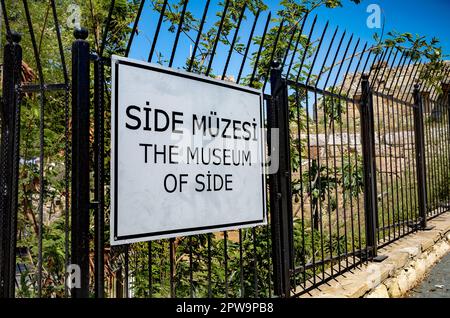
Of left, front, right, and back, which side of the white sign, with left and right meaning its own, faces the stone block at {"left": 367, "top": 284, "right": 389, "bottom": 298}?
left

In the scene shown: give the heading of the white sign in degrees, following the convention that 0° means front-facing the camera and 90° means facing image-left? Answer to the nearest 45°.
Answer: approximately 315°

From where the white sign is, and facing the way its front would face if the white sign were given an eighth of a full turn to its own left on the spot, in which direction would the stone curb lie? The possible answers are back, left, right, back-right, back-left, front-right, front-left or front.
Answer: front-left
